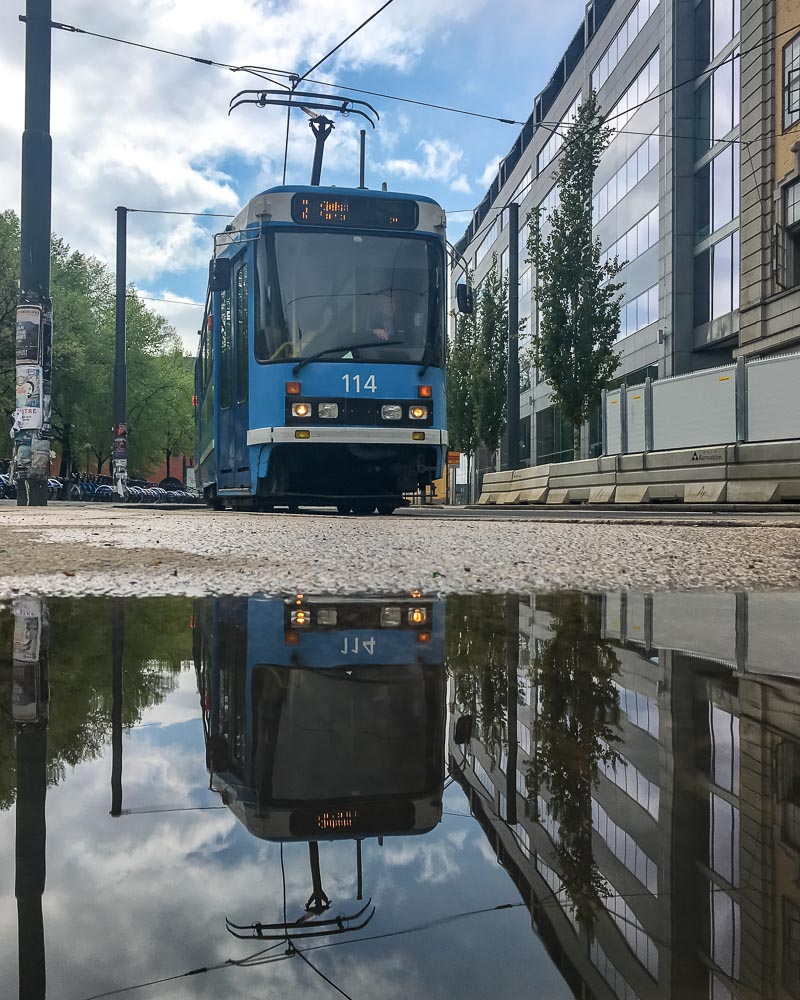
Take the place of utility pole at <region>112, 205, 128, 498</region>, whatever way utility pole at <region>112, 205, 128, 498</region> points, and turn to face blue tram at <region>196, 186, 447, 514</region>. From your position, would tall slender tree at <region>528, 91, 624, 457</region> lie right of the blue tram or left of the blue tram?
left

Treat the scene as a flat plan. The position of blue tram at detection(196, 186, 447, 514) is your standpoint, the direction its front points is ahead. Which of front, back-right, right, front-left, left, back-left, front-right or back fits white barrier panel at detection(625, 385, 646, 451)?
back-left

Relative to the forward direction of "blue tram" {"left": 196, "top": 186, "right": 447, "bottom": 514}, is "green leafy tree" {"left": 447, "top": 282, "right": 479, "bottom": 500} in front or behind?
behind

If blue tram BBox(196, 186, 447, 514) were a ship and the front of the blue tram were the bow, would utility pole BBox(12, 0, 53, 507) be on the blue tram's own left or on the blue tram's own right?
on the blue tram's own right

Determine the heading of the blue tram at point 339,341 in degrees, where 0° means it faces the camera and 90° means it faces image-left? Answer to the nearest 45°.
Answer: approximately 0°

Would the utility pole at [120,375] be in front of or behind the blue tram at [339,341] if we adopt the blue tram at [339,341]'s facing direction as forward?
behind

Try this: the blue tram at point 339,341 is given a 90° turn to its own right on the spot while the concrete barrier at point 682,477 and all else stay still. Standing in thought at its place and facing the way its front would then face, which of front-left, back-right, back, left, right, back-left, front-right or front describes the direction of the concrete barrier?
back-right

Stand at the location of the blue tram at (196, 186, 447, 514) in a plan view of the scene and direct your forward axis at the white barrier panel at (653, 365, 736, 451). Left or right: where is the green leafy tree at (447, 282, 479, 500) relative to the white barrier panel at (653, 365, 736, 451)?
left

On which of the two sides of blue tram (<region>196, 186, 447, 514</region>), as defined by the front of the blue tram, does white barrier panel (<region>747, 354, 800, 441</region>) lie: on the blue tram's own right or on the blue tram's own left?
on the blue tram's own left

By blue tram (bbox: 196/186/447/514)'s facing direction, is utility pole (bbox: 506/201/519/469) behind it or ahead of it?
behind

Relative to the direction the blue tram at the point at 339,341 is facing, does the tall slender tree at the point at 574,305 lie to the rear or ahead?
to the rear
